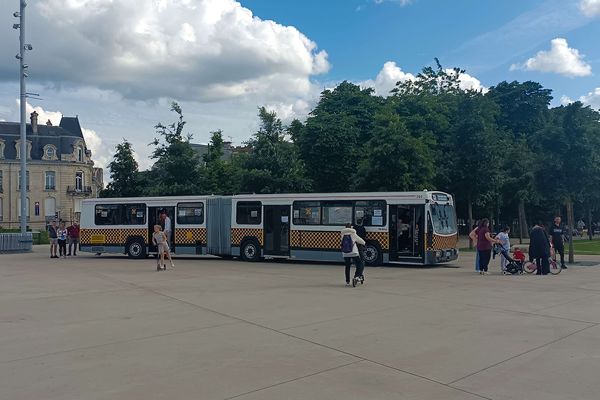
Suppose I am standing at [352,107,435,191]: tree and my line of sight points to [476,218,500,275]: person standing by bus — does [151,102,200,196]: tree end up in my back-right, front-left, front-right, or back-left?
back-right

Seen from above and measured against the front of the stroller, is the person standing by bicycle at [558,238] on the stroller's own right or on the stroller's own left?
on the stroller's own left

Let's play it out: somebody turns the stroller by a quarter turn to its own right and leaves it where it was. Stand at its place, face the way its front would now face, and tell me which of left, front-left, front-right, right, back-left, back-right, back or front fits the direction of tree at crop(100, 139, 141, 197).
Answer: back-right

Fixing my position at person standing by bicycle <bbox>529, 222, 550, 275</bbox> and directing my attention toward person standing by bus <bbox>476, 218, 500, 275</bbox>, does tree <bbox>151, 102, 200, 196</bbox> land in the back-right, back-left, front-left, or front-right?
front-right

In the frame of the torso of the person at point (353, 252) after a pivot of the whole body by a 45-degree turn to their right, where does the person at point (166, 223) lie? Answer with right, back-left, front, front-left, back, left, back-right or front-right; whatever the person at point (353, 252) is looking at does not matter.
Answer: back-left

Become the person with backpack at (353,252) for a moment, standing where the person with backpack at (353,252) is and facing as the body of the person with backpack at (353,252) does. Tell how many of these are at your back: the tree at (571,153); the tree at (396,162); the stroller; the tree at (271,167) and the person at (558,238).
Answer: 0

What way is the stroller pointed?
to the viewer's right

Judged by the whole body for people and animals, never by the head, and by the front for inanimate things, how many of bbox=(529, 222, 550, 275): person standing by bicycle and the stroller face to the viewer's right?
1

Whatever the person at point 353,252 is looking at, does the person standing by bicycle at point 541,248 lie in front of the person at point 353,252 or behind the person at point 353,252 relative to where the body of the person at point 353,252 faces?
in front

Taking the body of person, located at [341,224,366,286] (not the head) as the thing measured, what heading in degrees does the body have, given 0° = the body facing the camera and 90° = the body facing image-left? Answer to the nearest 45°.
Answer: approximately 225°
